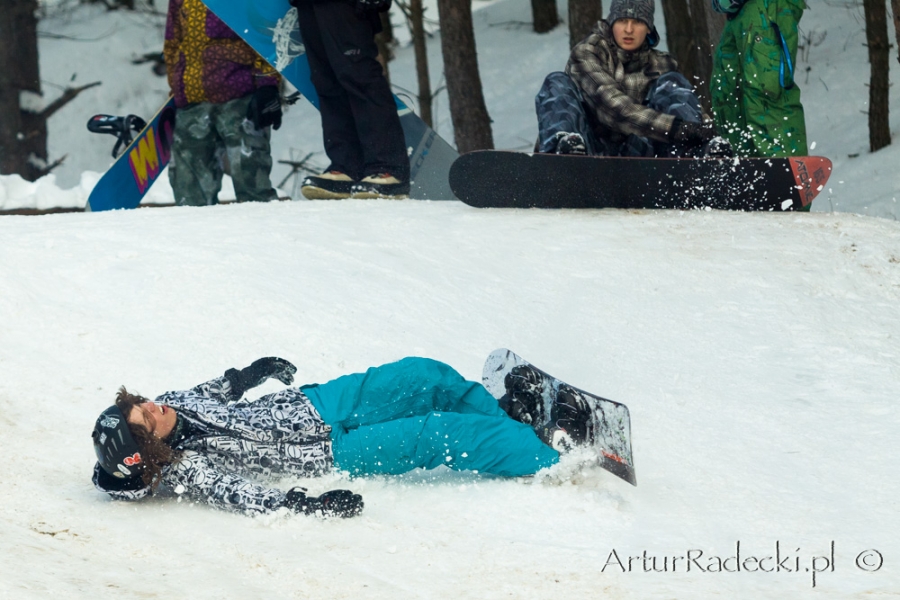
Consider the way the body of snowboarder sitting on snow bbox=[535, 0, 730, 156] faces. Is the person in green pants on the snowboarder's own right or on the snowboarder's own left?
on the snowboarder's own left

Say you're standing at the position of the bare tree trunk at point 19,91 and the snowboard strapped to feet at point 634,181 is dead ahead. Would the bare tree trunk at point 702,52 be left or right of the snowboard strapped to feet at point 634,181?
left

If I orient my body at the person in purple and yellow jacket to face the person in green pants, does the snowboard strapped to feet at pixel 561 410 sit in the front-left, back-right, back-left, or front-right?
front-right

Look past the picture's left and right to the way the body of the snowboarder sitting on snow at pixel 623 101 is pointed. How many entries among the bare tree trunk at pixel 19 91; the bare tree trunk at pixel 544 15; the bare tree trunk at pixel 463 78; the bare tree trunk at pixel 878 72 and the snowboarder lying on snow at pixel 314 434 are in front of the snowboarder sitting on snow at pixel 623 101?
1

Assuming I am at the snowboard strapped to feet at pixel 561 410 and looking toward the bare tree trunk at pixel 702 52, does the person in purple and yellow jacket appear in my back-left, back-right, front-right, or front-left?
front-left

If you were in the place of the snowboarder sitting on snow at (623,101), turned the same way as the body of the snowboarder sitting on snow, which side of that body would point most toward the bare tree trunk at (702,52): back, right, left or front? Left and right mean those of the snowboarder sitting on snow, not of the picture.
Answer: back

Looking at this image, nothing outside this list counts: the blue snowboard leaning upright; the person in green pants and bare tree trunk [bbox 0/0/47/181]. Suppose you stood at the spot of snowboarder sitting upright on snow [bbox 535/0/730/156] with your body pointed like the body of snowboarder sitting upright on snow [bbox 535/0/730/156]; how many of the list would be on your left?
1

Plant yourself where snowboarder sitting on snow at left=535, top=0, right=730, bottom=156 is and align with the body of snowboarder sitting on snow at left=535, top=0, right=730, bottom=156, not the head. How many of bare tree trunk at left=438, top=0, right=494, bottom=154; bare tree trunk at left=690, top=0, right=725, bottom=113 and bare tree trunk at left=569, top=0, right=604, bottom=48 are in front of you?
0

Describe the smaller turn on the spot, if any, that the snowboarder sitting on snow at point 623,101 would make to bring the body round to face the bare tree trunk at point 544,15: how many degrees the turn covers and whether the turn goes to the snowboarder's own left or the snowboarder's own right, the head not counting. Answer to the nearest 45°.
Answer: approximately 180°

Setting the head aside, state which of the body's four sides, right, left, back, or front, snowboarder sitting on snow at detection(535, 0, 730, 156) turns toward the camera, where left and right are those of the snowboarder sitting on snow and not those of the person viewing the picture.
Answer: front

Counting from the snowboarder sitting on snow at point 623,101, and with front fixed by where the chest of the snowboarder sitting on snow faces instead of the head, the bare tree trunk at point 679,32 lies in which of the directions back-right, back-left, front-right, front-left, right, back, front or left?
back

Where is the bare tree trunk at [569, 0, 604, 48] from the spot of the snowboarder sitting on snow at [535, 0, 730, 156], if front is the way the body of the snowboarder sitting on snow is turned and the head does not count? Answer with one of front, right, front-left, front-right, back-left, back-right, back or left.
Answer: back

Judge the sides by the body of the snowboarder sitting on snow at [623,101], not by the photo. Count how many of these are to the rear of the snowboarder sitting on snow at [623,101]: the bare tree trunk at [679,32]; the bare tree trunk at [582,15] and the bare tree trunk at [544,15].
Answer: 3

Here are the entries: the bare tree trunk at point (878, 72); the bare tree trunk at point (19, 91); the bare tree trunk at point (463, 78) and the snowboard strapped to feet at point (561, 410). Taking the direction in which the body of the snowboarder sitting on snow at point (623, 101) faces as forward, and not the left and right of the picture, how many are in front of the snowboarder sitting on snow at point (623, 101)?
1

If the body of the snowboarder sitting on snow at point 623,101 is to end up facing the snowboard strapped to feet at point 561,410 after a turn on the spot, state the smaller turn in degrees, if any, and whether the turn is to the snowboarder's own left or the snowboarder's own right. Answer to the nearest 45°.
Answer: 0° — they already face it
